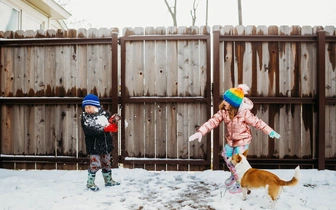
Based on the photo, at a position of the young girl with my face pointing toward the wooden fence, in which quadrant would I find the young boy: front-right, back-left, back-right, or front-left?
front-left

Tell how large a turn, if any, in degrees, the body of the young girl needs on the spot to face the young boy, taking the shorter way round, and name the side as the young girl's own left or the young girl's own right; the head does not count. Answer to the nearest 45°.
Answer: approximately 45° to the young girl's own right

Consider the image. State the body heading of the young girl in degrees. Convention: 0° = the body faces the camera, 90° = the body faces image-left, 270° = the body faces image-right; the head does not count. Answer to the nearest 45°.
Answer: approximately 45°

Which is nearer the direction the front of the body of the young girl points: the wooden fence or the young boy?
the young boy
